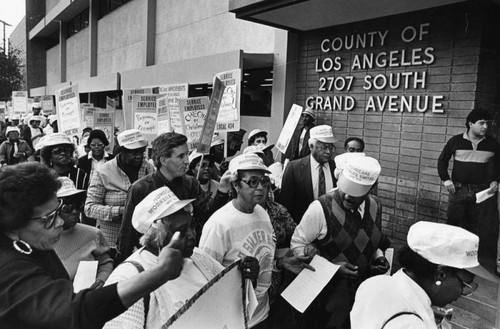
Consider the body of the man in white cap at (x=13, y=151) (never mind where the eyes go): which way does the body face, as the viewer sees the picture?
toward the camera

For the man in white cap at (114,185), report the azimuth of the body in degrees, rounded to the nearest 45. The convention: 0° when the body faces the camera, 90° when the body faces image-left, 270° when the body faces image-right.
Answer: approximately 315°

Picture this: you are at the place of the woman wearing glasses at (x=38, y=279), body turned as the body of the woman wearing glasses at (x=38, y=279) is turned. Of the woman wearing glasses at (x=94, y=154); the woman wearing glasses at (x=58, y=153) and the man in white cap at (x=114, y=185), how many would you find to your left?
3

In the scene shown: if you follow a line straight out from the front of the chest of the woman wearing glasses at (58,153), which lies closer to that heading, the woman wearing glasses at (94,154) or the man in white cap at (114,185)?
the man in white cap

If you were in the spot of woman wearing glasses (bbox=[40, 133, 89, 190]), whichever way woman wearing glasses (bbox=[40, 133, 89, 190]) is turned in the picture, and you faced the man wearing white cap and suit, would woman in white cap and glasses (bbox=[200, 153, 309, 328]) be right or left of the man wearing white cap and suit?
right

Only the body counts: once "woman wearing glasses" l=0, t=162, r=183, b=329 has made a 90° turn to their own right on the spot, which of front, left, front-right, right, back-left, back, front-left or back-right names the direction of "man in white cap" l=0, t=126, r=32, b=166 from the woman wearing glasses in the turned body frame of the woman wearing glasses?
back

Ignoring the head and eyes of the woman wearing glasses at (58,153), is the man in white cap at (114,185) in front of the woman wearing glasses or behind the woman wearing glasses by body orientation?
in front

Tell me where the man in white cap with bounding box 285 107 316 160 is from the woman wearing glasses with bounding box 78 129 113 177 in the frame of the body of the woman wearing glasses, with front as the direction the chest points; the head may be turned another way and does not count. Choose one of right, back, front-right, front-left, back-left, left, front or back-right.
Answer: left

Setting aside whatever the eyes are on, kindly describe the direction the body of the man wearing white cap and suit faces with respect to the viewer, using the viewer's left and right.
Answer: facing the viewer and to the right of the viewer

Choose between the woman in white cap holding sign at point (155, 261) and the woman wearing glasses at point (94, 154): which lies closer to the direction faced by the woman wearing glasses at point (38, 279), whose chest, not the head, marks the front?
the woman in white cap holding sign

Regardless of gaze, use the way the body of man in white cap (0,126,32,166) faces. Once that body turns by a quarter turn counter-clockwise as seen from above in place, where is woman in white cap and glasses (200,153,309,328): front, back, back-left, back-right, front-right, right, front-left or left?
right

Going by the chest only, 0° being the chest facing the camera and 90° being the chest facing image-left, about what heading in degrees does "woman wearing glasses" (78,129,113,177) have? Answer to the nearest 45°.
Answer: approximately 0°

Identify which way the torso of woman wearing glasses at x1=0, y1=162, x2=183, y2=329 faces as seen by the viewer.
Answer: to the viewer's right

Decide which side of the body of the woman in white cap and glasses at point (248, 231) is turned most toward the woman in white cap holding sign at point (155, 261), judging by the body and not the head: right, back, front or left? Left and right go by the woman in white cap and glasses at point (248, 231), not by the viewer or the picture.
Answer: right
